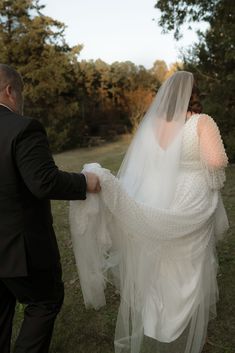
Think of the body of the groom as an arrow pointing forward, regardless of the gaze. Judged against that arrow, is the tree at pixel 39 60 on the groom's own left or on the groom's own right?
on the groom's own left

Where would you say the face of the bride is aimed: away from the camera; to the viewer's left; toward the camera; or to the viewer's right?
away from the camera

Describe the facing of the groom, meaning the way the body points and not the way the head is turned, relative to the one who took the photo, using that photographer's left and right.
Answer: facing away from the viewer and to the right of the viewer
